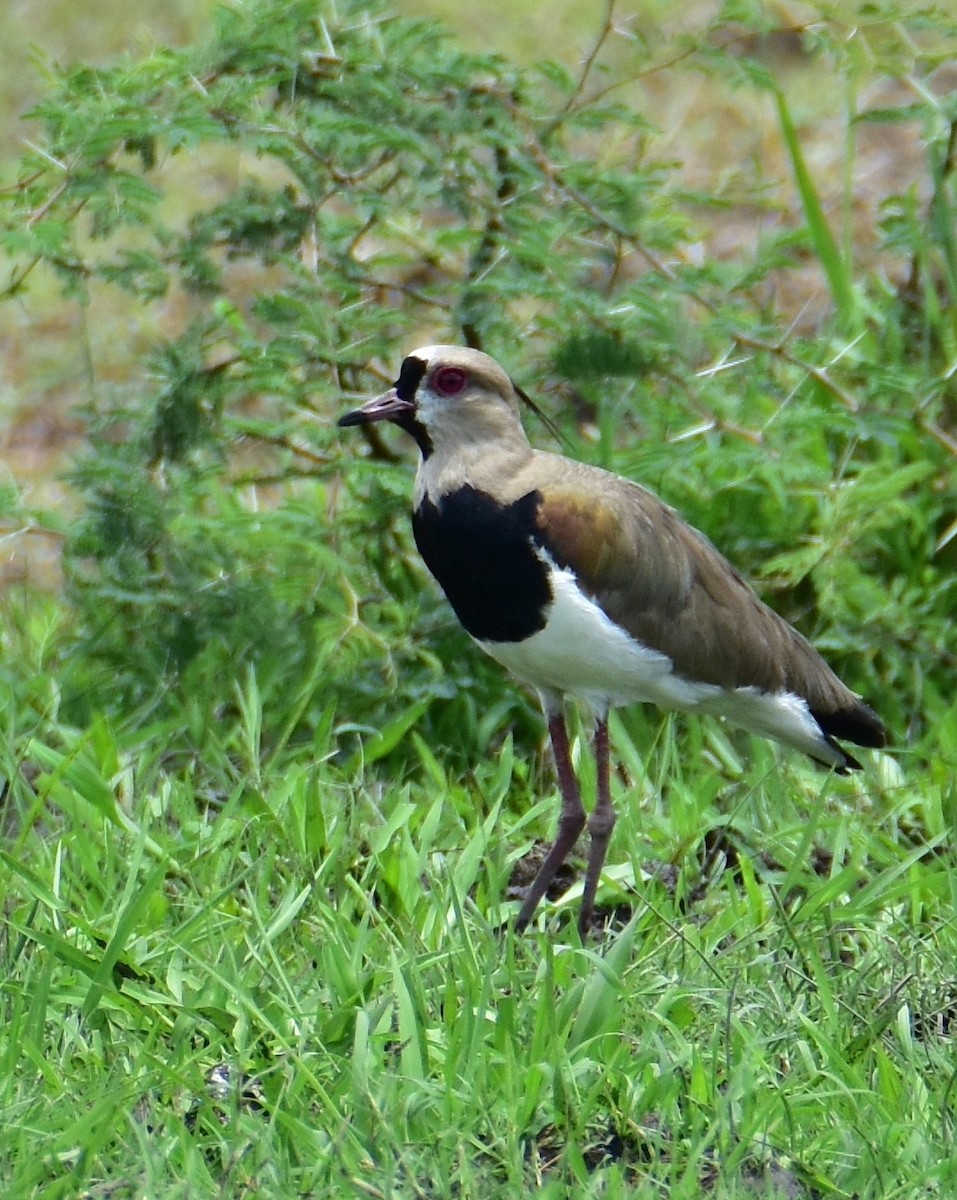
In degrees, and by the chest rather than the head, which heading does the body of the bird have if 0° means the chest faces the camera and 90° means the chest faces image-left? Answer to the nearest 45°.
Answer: approximately 90°
